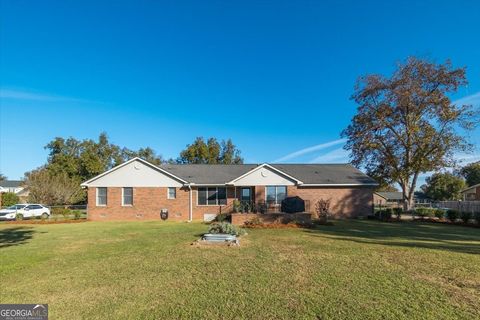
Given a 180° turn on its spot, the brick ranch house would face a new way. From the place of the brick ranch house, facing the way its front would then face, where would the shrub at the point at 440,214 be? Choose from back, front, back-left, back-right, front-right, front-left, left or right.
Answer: right

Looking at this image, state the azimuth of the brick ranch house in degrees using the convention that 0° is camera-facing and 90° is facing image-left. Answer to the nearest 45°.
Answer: approximately 0°

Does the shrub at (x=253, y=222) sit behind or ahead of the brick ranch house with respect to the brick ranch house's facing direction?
ahead

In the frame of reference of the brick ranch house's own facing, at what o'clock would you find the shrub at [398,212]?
The shrub is roughly at 9 o'clock from the brick ranch house.

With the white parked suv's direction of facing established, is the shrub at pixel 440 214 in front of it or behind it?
behind

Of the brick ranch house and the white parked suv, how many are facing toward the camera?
1

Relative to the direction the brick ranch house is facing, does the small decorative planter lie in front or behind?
in front

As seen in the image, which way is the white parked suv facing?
to the viewer's left

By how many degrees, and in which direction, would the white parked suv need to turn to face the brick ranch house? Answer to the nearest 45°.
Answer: approximately 135° to its left

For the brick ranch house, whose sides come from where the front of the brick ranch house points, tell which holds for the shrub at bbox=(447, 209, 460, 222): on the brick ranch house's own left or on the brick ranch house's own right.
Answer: on the brick ranch house's own left

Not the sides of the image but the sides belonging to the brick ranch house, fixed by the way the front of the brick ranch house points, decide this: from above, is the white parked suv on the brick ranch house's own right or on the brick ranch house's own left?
on the brick ranch house's own right
